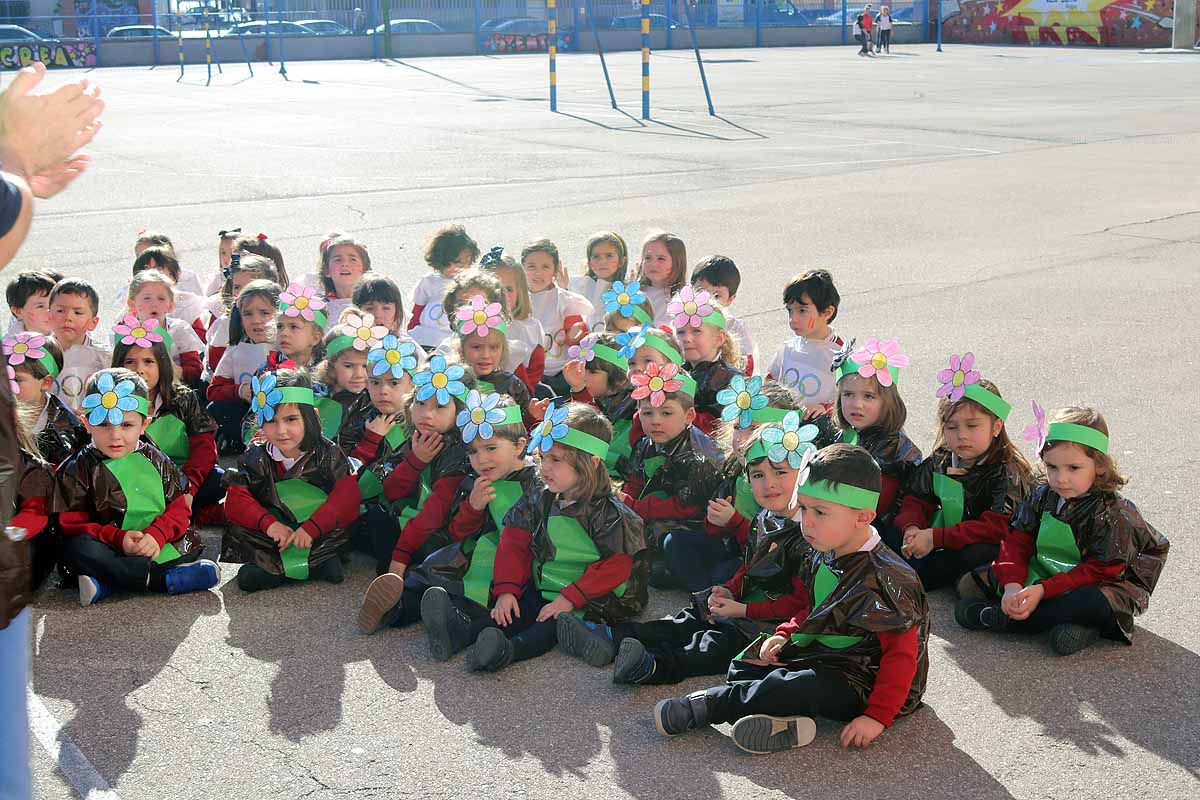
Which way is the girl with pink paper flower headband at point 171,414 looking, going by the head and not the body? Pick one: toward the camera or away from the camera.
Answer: toward the camera

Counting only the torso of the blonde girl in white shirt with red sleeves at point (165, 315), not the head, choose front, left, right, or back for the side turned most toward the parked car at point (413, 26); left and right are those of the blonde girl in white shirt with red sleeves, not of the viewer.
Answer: back

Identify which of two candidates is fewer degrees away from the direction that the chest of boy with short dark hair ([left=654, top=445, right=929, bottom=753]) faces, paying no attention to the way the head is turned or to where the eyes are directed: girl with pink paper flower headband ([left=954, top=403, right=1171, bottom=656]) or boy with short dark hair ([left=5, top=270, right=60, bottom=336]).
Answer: the boy with short dark hair

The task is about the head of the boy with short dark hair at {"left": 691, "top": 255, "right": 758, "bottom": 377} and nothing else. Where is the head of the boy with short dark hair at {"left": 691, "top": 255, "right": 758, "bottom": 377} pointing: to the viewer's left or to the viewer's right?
to the viewer's left

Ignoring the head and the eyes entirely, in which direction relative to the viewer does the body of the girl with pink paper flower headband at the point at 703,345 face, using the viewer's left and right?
facing the viewer and to the left of the viewer

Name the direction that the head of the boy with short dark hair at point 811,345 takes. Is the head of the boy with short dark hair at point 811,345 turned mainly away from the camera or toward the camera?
toward the camera

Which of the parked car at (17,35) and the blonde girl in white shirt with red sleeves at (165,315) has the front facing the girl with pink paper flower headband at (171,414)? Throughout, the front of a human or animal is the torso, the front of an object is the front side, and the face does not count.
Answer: the blonde girl in white shirt with red sleeves at (165,315)

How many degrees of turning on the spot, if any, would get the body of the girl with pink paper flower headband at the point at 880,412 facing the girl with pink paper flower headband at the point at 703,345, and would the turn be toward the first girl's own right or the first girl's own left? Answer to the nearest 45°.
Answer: approximately 90° to the first girl's own right

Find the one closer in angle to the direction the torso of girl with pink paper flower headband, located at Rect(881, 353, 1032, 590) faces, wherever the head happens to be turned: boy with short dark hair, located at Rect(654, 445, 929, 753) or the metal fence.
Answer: the boy with short dark hair

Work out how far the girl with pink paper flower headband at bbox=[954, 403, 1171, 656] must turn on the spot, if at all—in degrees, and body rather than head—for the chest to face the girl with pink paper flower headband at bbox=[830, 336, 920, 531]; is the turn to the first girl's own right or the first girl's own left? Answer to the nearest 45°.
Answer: approximately 90° to the first girl's own right

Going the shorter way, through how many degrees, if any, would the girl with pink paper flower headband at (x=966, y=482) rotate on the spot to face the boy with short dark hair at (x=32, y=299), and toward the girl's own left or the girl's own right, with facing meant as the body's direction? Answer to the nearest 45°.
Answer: approximately 45° to the girl's own right
